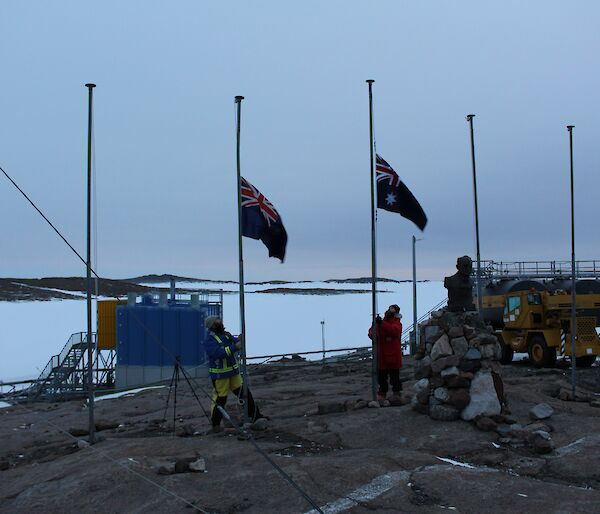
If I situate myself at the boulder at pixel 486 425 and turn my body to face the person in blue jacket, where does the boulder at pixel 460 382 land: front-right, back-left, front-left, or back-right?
front-right

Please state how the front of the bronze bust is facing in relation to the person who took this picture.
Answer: facing the viewer and to the right of the viewer

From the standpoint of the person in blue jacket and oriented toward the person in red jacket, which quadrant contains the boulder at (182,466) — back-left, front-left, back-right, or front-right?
back-right

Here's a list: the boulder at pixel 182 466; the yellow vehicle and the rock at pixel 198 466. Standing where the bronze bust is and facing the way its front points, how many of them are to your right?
2

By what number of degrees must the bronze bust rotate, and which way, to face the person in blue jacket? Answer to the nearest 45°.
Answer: approximately 90° to its right

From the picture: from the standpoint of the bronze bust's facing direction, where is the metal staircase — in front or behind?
behind

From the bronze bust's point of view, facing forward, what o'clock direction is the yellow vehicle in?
The yellow vehicle is roughly at 8 o'clock from the bronze bust.
